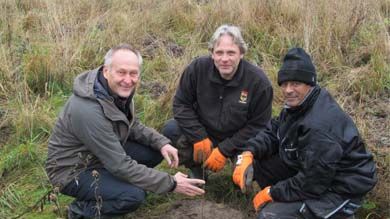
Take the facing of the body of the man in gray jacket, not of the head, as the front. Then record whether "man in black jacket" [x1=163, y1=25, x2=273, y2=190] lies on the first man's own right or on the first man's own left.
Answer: on the first man's own left

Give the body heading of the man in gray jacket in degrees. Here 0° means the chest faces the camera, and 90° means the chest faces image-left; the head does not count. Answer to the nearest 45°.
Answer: approximately 315°

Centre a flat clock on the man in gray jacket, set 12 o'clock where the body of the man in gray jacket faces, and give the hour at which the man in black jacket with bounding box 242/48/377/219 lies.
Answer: The man in black jacket is roughly at 11 o'clock from the man in gray jacket.

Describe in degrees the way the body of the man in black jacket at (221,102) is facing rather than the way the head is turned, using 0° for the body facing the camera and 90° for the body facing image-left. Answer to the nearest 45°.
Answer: approximately 0°

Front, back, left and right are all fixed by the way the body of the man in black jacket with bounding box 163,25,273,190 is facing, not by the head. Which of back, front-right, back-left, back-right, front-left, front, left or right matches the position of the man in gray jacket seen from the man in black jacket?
front-right
